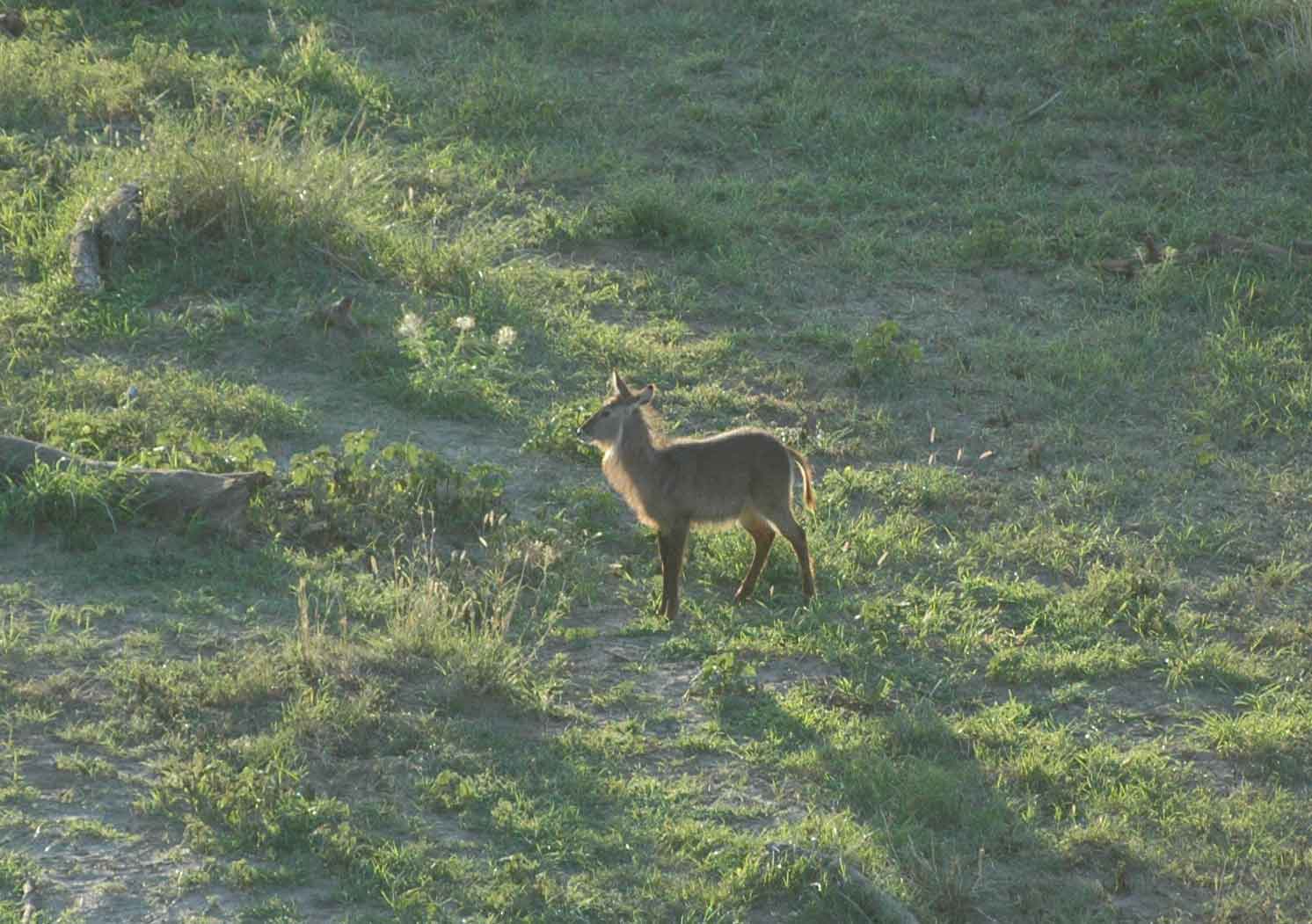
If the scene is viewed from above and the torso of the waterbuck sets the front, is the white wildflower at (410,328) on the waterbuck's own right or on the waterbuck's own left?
on the waterbuck's own right

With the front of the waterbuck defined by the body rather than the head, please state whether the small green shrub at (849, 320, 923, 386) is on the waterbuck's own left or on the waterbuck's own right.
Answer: on the waterbuck's own right

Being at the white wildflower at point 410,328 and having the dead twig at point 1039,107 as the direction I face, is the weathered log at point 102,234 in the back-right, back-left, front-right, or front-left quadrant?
back-left

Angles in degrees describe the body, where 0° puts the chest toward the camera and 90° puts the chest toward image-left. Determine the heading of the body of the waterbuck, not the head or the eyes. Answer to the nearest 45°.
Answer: approximately 90°

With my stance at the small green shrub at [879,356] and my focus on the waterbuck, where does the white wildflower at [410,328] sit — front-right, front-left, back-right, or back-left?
front-right

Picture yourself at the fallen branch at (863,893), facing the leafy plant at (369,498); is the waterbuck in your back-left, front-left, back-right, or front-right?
front-right

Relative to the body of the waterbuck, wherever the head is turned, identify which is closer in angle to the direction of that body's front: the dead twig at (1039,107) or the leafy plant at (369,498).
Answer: the leafy plant

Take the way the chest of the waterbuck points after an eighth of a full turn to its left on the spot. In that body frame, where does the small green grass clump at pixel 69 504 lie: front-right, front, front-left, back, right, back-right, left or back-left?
front-right

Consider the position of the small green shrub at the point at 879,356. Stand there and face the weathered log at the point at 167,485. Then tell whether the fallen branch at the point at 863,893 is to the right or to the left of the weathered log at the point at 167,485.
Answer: left

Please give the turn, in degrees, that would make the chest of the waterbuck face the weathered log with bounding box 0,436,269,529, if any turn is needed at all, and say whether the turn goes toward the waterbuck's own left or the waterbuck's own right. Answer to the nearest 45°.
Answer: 0° — it already faces it

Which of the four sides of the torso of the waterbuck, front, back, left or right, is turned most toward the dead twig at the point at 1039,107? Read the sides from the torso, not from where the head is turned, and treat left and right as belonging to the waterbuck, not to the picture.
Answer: right

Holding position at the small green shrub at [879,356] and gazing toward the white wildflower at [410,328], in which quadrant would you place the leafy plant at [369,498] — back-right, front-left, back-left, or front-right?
front-left

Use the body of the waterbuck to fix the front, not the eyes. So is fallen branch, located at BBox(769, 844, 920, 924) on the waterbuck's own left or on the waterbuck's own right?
on the waterbuck's own left

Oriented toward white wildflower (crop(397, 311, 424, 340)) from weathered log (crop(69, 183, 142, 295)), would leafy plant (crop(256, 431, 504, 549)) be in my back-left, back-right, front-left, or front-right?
front-right

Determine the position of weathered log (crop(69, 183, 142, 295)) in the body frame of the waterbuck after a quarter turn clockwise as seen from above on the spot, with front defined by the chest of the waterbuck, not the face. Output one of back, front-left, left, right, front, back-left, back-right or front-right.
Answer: front-left

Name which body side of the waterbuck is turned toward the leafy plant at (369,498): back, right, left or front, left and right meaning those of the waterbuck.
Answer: front
